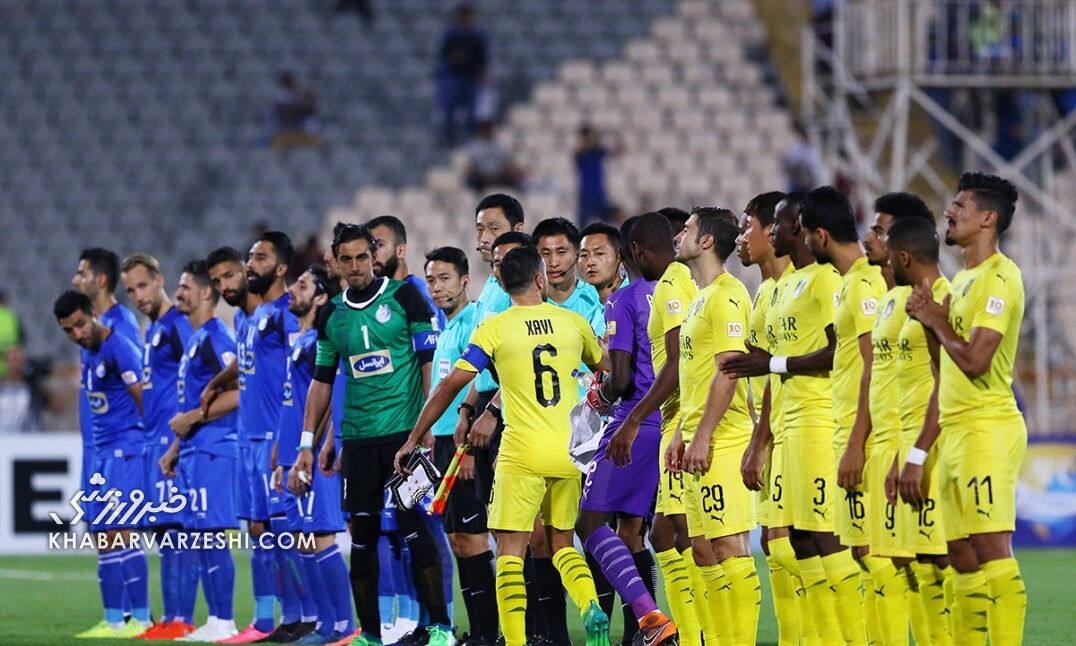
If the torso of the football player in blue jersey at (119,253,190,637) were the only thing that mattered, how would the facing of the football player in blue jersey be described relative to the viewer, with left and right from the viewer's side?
facing the viewer and to the left of the viewer

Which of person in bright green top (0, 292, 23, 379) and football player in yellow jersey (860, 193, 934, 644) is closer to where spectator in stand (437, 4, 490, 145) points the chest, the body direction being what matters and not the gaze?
the football player in yellow jersey

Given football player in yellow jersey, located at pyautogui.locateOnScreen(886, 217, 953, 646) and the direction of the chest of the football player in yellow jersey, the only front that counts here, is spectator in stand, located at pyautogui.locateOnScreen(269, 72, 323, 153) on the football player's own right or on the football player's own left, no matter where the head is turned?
on the football player's own right

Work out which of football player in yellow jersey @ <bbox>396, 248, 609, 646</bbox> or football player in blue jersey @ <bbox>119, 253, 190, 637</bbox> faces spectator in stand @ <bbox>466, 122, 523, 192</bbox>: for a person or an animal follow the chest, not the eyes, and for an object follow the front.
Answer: the football player in yellow jersey

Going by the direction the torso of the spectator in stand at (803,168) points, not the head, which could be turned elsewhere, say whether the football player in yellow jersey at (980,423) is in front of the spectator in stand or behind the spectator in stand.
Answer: in front

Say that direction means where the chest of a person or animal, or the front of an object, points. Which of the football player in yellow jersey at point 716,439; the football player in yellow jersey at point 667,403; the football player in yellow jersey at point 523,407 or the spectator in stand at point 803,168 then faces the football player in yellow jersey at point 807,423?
the spectator in stand

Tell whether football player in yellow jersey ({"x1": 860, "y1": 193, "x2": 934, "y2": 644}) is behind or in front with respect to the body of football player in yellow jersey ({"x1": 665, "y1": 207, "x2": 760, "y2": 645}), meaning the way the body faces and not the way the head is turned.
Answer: behind

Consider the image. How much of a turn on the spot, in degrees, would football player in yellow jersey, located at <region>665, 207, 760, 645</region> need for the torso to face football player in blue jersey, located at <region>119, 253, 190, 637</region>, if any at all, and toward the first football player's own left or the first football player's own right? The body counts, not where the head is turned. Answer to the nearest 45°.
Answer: approximately 45° to the first football player's own right

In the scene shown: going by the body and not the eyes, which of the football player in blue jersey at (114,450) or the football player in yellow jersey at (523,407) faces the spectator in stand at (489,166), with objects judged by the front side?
the football player in yellow jersey

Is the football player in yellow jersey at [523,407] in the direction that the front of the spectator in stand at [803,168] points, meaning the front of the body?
yes

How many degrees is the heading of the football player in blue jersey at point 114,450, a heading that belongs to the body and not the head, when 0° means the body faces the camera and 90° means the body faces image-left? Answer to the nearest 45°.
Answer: approximately 45°

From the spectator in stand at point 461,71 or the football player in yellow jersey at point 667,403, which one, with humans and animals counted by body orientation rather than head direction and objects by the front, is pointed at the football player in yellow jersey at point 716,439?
the spectator in stand

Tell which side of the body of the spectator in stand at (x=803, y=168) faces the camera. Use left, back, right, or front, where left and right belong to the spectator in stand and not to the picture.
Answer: front

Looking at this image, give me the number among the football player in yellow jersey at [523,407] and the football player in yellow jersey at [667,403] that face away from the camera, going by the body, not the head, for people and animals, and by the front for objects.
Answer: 1

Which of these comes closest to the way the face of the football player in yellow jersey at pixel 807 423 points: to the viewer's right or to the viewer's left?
to the viewer's left
